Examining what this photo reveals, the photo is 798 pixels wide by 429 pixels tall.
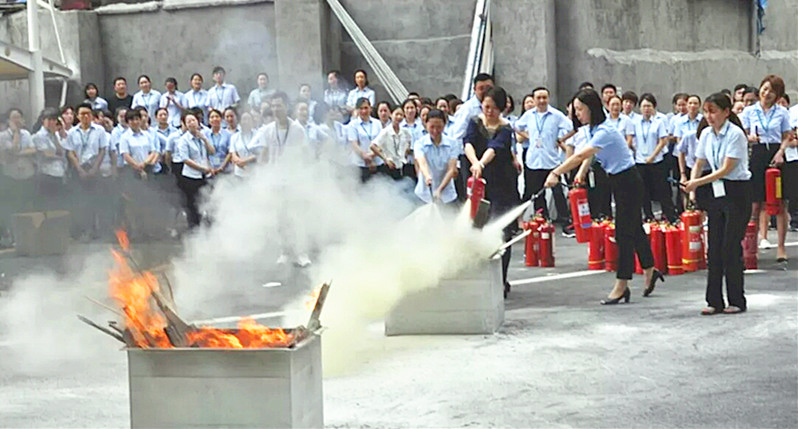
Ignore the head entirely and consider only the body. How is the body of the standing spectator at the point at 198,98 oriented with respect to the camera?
toward the camera

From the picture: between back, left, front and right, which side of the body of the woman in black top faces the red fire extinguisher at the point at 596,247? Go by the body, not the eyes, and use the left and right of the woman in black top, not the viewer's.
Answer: back

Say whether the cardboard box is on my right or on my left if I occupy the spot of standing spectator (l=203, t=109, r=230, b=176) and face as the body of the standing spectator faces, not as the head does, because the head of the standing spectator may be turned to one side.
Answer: on my right

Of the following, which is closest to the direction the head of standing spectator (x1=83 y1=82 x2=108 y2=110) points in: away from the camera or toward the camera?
toward the camera

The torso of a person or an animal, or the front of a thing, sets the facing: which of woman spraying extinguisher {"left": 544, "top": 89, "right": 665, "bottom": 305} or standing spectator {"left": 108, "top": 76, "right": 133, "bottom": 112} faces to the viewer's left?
the woman spraying extinguisher

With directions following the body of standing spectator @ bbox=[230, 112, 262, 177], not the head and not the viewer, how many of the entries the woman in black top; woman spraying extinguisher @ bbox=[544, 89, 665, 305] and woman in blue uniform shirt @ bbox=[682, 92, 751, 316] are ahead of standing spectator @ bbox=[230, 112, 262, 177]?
3

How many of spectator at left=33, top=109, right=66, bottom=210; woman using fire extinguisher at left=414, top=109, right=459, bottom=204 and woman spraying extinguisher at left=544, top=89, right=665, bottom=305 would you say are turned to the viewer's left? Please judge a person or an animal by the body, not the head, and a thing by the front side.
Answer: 1

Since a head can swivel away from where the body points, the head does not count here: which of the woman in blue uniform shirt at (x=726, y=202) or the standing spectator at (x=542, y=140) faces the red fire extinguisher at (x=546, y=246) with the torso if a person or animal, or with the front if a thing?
the standing spectator

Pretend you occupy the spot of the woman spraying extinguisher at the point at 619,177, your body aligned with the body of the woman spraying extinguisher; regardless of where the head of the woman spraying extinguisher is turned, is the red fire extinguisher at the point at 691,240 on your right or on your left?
on your right

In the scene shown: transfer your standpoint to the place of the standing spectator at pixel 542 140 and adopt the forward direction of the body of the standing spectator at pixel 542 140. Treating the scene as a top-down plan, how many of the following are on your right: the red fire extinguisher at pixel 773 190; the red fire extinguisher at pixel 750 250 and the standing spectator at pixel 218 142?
1

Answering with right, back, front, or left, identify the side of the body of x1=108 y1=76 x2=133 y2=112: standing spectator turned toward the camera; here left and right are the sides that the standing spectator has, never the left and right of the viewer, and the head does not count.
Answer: front

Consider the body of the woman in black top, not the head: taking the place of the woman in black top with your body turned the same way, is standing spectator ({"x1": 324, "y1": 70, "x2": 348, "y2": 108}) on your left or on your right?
on your right

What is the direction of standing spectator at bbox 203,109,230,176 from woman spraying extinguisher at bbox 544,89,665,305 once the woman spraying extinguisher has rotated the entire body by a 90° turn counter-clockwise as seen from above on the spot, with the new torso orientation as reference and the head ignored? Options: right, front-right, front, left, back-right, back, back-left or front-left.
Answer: back-right

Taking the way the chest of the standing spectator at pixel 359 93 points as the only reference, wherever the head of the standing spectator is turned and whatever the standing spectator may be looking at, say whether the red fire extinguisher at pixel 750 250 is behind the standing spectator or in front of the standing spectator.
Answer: in front

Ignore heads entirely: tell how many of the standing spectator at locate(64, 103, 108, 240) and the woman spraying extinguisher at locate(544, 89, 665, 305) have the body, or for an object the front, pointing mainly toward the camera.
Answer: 1

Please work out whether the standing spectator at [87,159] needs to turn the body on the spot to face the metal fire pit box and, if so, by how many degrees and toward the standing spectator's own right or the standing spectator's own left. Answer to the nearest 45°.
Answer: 0° — they already face it

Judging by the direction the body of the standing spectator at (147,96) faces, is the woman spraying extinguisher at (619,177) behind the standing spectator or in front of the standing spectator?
in front
